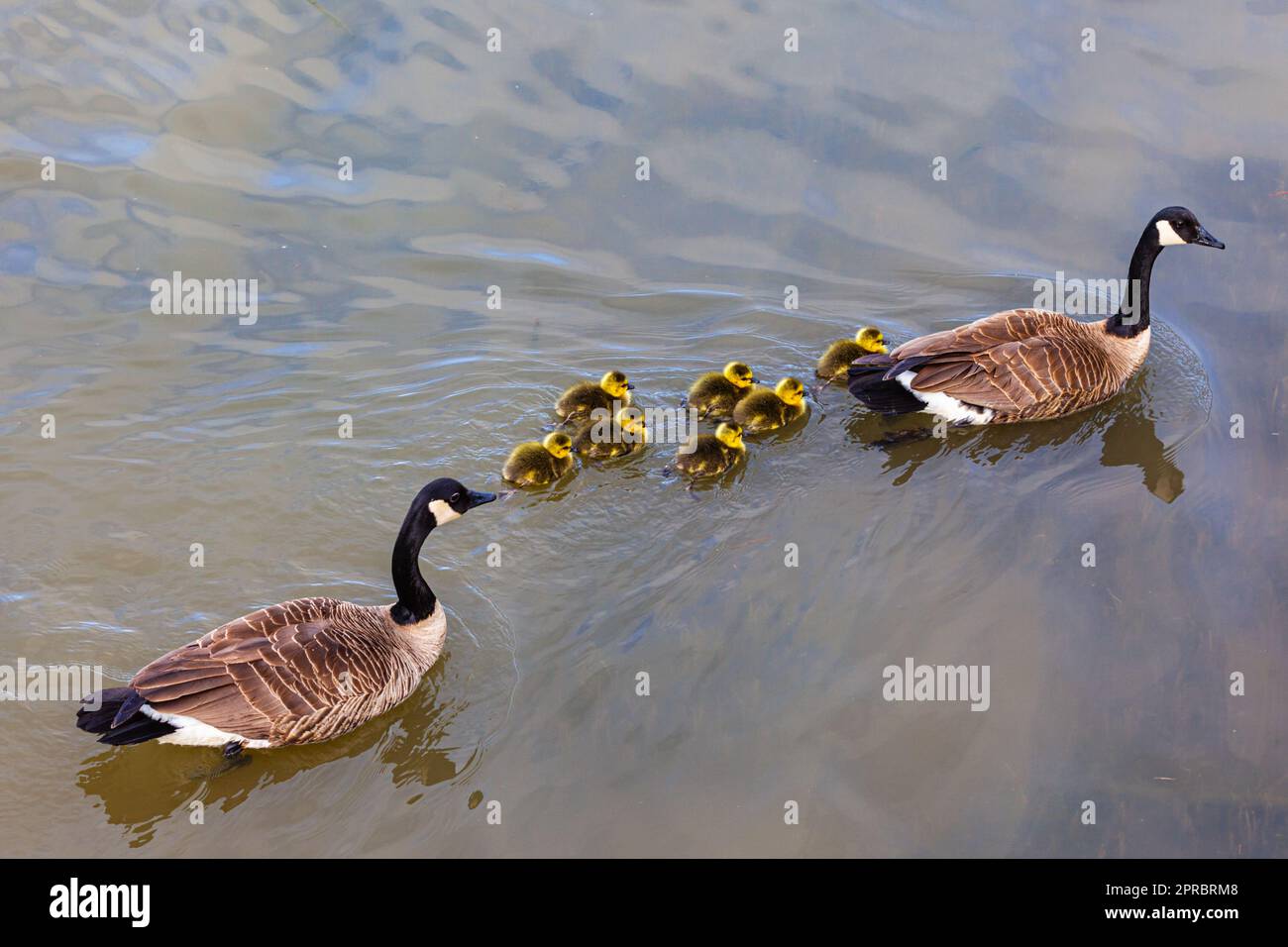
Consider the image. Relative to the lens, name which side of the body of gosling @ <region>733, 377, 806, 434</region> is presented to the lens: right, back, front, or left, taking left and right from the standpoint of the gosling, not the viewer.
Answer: right

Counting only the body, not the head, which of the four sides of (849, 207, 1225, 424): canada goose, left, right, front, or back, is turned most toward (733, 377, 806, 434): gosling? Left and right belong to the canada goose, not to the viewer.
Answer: back

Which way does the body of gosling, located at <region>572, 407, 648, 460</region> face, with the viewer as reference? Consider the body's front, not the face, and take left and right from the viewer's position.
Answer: facing to the right of the viewer

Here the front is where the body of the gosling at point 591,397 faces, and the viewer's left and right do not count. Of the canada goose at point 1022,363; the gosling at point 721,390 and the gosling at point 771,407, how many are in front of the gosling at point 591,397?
3

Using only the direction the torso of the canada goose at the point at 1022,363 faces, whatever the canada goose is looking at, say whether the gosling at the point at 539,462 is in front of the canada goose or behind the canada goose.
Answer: behind

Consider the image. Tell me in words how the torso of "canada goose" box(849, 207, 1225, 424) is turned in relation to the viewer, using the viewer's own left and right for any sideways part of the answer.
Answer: facing to the right of the viewer

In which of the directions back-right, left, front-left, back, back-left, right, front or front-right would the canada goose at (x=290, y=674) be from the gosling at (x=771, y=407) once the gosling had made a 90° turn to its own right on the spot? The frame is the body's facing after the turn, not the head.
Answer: front-right

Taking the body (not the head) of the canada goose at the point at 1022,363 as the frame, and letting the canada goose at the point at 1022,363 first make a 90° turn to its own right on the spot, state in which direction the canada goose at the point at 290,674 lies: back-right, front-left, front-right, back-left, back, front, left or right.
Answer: front-right

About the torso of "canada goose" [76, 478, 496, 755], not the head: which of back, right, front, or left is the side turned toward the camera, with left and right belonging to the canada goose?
right

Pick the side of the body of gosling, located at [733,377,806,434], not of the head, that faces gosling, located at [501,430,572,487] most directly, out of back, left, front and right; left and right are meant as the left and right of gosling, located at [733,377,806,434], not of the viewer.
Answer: back

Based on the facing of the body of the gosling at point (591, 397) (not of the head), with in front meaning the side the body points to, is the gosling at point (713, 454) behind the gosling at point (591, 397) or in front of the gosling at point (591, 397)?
in front

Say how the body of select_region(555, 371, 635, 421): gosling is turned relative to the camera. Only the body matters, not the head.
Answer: to the viewer's right
